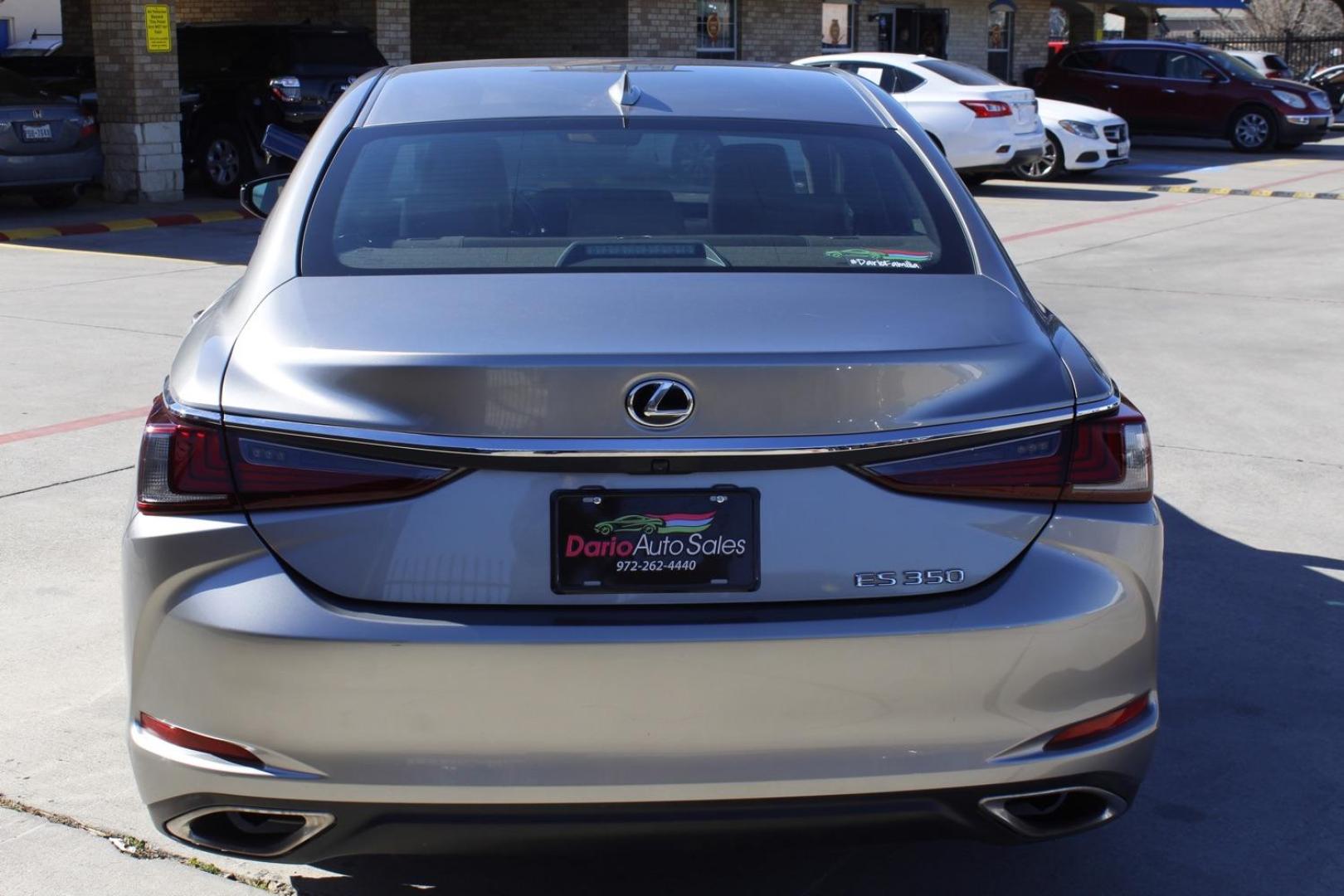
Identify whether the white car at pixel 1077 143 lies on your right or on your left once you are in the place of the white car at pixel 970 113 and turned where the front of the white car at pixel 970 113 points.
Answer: on your right

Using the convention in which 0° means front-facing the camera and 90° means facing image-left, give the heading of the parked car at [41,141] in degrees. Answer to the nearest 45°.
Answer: approximately 135°

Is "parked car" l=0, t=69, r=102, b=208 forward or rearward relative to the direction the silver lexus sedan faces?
forward

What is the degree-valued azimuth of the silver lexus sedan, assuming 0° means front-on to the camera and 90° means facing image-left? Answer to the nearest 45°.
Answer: approximately 180°

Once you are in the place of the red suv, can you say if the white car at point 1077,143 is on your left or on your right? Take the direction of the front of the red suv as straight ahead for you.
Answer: on your right

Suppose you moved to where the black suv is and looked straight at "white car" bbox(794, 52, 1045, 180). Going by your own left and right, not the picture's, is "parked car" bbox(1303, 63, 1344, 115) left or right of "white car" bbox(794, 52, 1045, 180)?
left

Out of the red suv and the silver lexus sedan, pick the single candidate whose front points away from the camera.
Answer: the silver lexus sedan

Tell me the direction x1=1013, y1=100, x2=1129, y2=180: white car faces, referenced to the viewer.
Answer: facing the viewer and to the right of the viewer

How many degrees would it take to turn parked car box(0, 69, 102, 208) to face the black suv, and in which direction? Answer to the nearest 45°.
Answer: approximately 90° to its right

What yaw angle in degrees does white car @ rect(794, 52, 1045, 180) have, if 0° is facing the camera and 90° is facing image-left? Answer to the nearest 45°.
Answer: approximately 135°

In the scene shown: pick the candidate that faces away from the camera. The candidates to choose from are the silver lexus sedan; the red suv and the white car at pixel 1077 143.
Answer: the silver lexus sedan

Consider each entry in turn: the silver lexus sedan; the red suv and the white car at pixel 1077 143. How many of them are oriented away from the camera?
1

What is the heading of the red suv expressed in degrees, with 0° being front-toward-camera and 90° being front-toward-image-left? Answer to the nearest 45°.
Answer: approximately 315°

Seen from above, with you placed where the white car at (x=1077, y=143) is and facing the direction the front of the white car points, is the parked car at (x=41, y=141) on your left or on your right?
on your right
